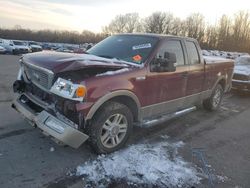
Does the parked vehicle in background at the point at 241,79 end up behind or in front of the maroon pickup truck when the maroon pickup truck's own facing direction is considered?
behind

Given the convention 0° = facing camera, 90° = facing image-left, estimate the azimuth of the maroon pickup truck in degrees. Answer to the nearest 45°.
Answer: approximately 45°

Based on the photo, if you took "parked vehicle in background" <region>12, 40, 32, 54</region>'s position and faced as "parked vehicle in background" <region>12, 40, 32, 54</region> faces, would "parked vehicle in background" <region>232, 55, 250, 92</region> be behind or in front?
in front

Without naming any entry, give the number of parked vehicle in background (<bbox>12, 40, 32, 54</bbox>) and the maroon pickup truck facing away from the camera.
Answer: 0

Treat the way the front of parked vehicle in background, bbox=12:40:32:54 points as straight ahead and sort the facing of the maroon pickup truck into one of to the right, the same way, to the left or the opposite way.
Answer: to the right

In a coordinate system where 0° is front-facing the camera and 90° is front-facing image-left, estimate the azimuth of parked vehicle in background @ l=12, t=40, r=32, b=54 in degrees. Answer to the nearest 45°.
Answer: approximately 315°

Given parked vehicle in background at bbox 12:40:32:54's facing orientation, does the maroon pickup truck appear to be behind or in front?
in front
